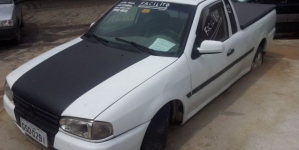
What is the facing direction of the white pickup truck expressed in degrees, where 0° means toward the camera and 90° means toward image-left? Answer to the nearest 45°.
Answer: approximately 45°
